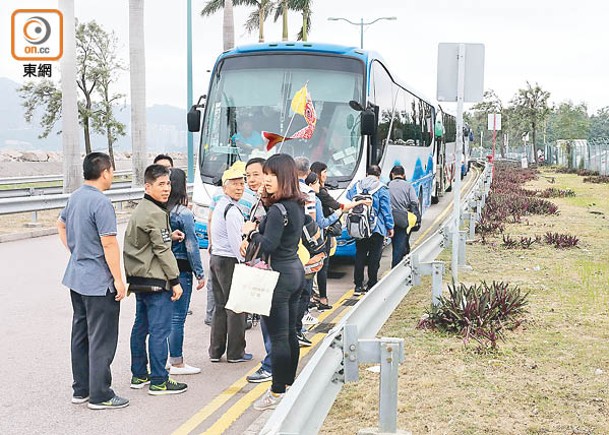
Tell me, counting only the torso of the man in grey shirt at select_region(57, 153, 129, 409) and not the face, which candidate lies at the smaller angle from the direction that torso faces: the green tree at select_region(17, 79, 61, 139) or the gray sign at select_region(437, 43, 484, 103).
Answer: the gray sign

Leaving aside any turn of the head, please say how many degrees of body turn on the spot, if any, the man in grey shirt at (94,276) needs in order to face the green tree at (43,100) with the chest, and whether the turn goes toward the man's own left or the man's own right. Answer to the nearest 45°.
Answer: approximately 45° to the man's own left

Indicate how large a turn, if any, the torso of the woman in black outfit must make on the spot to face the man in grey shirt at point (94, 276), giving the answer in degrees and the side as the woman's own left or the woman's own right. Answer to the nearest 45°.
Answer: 0° — they already face them

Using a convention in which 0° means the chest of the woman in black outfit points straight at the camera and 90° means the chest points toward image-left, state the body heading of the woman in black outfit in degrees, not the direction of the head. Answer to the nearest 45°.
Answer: approximately 90°

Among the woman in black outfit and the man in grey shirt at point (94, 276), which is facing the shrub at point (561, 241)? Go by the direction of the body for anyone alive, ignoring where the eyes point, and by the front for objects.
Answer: the man in grey shirt

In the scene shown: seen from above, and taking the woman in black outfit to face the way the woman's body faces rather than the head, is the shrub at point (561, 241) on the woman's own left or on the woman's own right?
on the woman's own right

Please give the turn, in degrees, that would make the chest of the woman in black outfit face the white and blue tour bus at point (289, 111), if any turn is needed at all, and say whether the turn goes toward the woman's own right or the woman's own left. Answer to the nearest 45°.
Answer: approximately 90° to the woman's own right

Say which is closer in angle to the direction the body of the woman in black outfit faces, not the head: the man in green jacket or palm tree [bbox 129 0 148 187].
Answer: the man in green jacket

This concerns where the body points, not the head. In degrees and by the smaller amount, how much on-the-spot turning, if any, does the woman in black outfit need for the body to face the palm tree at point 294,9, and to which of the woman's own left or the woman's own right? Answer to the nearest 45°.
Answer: approximately 90° to the woman's own right

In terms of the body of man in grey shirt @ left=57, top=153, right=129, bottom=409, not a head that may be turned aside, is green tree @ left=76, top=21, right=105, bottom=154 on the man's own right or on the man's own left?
on the man's own left

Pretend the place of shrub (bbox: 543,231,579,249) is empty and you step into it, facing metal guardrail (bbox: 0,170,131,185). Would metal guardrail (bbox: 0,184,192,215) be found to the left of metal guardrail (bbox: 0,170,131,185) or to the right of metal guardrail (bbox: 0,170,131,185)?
left

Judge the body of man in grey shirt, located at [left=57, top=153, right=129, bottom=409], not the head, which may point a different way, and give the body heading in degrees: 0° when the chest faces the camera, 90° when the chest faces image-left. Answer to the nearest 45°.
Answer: approximately 225°

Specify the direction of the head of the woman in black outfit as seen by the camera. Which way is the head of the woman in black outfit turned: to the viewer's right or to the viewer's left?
to the viewer's left

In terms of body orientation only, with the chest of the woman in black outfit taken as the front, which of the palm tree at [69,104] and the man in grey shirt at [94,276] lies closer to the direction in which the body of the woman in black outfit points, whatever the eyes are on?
the man in grey shirt

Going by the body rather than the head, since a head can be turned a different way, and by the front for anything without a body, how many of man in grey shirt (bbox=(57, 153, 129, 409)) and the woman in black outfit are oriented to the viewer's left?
1

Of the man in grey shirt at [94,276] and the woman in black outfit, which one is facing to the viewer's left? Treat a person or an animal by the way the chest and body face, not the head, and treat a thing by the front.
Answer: the woman in black outfit
